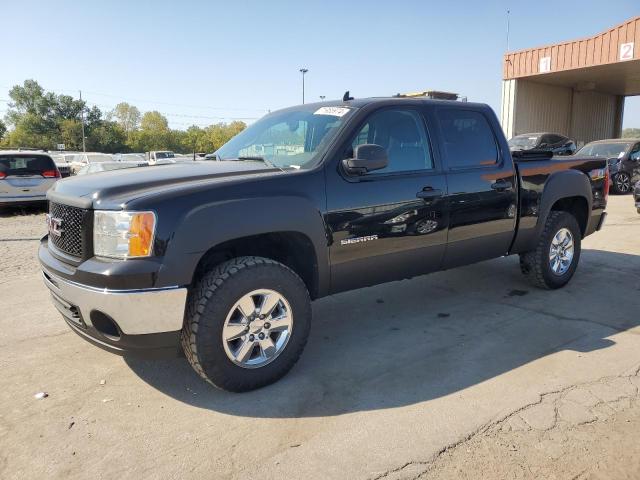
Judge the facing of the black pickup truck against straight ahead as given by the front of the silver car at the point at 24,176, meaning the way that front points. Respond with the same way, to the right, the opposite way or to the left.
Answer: to the left

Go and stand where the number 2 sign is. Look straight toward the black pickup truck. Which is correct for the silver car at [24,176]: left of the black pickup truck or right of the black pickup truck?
right

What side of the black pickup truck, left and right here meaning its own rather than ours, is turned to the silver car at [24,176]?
right

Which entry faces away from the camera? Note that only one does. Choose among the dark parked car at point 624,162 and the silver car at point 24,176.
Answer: the silver car

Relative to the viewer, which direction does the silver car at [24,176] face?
away from the camera

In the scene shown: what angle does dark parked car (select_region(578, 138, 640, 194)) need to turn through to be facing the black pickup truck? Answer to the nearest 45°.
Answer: approximately 45° to its left

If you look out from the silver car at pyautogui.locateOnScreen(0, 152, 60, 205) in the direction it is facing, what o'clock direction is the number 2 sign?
The number 2 sign is roughly at 3 o'clock from the silver car.

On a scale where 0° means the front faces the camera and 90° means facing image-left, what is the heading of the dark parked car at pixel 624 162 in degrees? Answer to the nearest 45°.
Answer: approximately 45°

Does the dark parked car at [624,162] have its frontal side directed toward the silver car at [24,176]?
yes

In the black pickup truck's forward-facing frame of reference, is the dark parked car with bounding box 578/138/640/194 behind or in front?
behind
